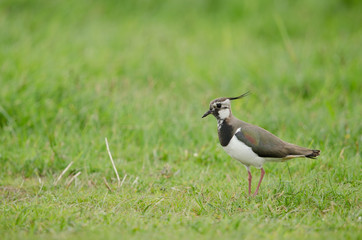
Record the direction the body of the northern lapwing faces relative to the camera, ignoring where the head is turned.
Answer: to the viewer's left
